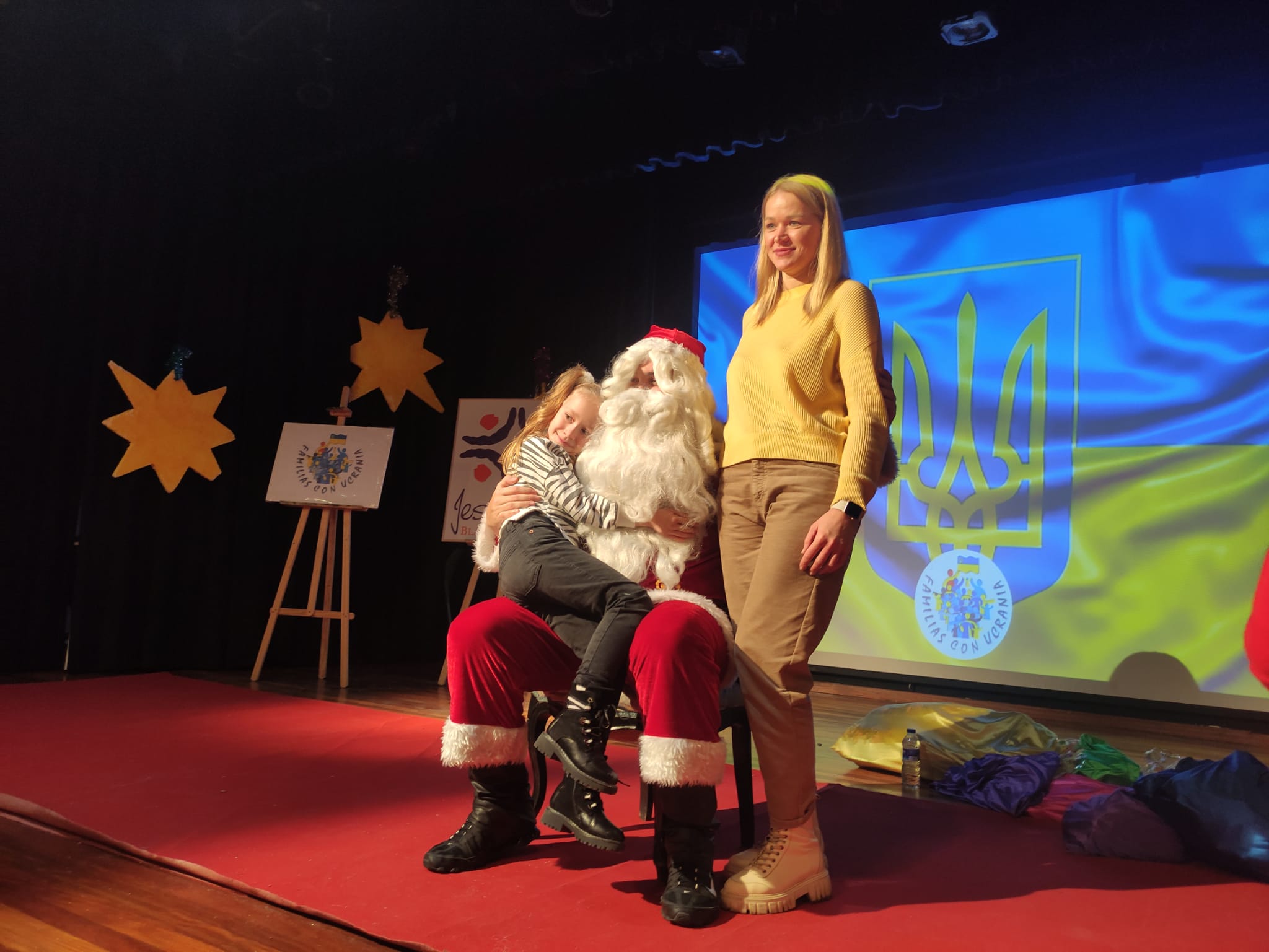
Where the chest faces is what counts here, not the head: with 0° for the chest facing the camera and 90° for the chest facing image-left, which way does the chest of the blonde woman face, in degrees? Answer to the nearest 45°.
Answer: approximately 45°

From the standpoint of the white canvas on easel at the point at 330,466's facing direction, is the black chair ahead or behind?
ahead

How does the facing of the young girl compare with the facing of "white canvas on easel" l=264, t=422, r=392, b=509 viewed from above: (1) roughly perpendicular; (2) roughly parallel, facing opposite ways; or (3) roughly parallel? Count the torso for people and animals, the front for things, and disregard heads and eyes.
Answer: roughly perpendicular

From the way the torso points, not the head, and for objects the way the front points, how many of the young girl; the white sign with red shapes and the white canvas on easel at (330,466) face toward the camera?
2

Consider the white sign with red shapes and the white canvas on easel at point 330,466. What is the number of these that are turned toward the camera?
2

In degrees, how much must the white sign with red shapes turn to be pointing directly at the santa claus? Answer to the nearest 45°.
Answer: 0° — it already faces them

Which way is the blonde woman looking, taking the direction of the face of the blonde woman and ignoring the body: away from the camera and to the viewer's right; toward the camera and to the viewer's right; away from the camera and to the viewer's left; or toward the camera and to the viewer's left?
toward the camera and to the viewer's left

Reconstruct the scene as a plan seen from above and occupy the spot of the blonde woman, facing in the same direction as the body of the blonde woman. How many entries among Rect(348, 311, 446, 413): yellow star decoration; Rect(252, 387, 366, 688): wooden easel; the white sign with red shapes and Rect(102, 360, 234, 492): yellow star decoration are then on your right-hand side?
4

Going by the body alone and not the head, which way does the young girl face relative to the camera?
to the viewer's right
